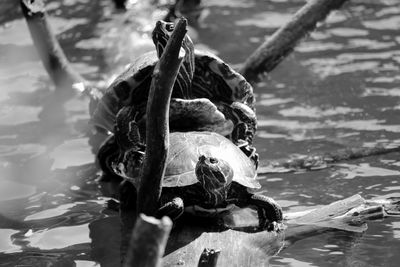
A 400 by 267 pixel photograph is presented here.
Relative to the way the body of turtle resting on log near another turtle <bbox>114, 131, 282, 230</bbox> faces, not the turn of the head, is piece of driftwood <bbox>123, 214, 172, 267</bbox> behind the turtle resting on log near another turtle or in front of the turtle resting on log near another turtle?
in front

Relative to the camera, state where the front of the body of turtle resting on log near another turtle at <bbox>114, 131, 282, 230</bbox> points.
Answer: toward the camera

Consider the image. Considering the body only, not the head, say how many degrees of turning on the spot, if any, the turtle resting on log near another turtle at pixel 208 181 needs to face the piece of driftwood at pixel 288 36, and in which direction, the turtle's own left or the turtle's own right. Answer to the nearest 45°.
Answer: approximately 180°

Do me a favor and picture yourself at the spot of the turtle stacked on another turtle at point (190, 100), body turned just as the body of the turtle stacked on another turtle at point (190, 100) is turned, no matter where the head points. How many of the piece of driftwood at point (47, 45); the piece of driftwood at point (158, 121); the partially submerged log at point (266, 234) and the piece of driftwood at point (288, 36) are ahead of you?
2
